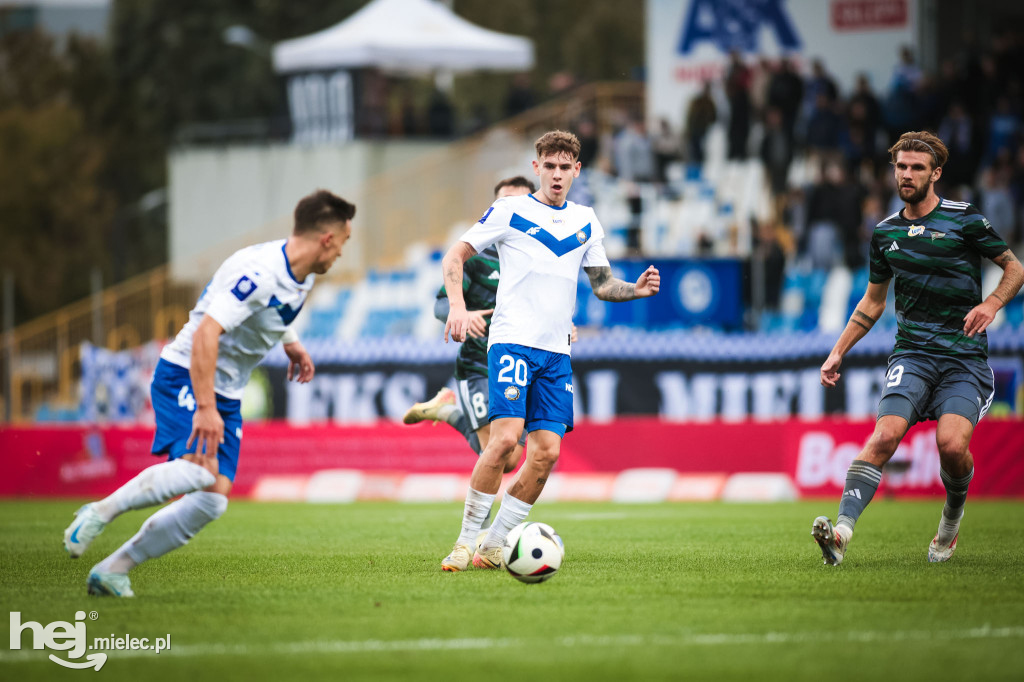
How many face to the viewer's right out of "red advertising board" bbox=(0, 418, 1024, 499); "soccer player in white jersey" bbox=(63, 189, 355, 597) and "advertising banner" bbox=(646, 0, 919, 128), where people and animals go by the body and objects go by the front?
1

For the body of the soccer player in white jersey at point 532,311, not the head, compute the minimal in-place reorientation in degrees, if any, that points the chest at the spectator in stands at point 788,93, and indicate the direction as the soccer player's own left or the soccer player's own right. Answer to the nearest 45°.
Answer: approximately 180°

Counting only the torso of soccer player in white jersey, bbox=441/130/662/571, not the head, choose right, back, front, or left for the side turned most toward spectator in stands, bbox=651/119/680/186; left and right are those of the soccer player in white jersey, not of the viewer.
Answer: back

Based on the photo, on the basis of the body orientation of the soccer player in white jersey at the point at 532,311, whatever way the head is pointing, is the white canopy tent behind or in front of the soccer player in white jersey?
behind

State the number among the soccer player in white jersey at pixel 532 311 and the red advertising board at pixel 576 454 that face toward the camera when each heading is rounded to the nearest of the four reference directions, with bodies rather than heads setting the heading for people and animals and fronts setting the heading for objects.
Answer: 2

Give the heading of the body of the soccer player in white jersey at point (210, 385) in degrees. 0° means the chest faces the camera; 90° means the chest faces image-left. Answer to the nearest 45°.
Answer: approximately 270°

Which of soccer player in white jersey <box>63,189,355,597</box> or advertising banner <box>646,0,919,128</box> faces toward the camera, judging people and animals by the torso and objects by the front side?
the advertising banner

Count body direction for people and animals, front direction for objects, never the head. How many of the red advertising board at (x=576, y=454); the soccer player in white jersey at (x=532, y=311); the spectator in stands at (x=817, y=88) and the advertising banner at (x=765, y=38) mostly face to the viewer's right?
0

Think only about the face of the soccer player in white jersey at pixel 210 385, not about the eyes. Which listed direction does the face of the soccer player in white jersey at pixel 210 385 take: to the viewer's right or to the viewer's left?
to the viewer's right

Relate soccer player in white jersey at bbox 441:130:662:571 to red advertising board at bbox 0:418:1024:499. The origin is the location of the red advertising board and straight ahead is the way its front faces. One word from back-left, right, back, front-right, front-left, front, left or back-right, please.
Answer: front

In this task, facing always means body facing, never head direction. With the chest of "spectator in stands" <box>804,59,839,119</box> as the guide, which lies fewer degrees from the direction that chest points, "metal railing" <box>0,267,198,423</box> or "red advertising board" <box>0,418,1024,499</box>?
the red advertising board

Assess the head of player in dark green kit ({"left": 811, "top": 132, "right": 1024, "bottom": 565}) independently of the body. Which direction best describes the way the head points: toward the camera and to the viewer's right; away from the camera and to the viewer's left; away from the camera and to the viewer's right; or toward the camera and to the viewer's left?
toward the camera and to the viewer's left

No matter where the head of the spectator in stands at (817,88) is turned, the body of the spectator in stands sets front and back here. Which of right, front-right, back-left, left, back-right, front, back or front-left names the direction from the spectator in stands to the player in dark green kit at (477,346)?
front

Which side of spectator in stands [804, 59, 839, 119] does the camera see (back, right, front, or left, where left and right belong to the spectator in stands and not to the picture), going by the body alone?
front

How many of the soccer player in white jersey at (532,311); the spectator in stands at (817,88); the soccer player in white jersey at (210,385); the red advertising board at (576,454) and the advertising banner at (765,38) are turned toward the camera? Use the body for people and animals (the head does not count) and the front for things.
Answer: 4

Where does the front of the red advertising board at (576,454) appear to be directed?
toward the camera

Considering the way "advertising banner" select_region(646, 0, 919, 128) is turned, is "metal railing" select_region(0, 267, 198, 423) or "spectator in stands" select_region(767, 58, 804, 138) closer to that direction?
the spectator in stands

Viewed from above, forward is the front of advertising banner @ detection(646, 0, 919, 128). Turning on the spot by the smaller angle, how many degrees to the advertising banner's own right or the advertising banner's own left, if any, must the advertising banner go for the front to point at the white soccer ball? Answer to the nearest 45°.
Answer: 0° — it already faces it

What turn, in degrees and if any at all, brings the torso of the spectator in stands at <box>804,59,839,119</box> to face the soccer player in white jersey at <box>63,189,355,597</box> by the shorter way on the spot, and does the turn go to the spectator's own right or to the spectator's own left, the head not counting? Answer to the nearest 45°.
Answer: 0° — they already face them
